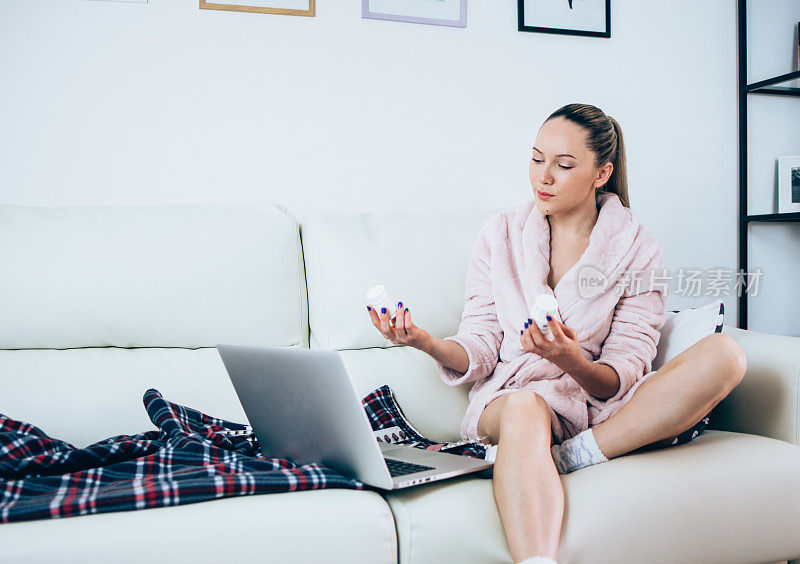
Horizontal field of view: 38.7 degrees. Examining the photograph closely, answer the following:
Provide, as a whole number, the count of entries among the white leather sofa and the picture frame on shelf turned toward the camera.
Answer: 2

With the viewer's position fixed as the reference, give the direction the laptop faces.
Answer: facing away from the viewer and to the right of the viewer

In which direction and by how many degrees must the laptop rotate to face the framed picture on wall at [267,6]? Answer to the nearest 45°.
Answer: approximately 45° to its left

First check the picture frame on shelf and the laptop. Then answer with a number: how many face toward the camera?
1

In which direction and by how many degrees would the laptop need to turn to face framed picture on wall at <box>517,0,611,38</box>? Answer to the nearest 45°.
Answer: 0° — it already faces it

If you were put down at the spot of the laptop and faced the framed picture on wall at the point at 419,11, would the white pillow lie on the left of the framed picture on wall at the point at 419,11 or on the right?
right

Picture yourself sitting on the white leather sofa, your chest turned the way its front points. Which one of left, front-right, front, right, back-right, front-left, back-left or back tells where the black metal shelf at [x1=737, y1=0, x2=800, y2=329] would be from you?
back-left

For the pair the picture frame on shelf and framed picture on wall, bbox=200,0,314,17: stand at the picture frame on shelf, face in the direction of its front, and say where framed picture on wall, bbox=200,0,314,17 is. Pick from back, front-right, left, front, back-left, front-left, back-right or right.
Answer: front-right

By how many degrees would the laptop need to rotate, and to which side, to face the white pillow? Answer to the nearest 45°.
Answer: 0° — it already faces it
